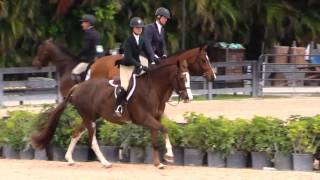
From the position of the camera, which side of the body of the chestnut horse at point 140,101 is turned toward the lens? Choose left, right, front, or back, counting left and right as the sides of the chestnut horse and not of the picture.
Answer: right

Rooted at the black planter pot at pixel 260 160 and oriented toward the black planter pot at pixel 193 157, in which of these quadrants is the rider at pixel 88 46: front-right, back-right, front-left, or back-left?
front-right

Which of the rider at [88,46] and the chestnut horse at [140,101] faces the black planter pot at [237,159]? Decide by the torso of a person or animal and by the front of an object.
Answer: the chestnut horse

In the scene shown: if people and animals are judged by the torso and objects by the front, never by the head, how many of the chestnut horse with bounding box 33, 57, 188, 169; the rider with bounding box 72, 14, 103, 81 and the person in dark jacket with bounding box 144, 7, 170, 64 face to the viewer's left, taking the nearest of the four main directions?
1

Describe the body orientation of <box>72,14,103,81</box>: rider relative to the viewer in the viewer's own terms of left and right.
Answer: facing to the left of the viewer

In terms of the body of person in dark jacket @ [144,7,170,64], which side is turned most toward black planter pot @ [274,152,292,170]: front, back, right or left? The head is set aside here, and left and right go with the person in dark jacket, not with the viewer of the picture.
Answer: front

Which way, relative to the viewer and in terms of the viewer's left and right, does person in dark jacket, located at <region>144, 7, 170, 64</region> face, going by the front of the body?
facing the viewer and to the right of the viewer

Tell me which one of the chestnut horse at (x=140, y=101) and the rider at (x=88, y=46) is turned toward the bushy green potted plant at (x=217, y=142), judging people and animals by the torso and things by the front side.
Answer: the chestnut horse

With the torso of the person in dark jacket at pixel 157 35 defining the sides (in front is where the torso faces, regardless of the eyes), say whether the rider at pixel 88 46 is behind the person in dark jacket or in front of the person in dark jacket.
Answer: behind

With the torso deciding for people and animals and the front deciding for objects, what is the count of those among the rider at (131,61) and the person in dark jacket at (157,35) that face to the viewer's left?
0

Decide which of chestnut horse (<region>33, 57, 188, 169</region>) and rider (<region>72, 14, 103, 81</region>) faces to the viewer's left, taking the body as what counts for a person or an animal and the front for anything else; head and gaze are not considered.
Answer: the rider
